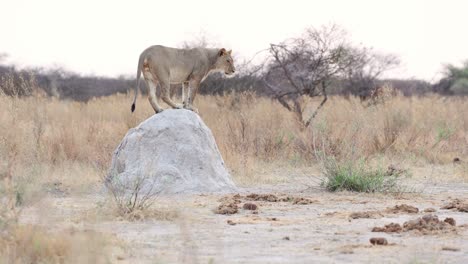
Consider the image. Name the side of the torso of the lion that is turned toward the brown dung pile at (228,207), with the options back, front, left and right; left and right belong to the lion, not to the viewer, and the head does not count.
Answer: right

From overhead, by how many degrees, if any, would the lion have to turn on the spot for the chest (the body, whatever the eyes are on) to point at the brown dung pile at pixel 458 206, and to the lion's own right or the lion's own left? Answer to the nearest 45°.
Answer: approximately 45° to the lion's own right

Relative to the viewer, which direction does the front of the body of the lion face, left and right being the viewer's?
facing to the right of the viewer

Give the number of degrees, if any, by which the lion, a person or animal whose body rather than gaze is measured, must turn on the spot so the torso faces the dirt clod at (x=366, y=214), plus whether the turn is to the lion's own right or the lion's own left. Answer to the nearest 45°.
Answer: approximately 45° to the lion's own right

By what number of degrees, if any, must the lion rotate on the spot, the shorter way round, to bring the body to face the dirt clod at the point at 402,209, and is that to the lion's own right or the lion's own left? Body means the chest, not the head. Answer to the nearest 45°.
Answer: approximately 45° to the lion's own right

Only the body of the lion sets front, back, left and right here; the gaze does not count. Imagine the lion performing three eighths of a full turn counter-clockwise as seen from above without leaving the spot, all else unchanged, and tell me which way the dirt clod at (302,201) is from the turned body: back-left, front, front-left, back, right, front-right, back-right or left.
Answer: back

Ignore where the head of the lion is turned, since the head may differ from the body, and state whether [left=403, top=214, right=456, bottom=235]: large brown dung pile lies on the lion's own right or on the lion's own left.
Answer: on the lion's own right

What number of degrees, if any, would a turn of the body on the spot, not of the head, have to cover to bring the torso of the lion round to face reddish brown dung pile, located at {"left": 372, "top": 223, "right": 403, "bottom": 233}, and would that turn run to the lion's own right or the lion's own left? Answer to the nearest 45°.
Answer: approximately 45° to the lion's own right
